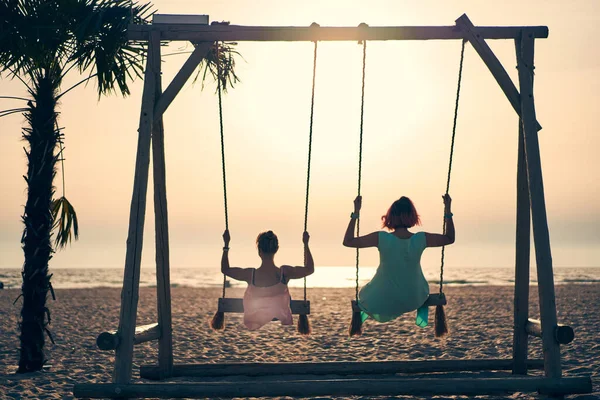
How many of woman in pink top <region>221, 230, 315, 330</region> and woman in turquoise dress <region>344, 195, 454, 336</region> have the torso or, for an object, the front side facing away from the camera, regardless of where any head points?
2

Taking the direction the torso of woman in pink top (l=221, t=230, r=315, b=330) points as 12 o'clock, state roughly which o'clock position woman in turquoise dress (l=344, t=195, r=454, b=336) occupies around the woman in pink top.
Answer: The woman in turquoise dress is roughly at 4 o'clock from the woman in pink top.

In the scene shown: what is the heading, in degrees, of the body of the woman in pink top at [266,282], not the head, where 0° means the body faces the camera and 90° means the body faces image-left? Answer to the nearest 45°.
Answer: approximately 180°

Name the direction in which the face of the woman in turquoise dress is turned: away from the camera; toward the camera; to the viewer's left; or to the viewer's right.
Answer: away from the camera

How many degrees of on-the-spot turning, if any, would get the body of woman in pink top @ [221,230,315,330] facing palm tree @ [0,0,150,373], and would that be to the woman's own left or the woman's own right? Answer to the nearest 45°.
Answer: approximately 45° to the woman's own left

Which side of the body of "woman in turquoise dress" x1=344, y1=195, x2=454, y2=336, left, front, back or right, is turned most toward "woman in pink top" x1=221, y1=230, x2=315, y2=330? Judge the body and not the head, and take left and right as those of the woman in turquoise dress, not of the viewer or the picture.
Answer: left

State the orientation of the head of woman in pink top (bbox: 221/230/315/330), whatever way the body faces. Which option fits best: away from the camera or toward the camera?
away from the camera

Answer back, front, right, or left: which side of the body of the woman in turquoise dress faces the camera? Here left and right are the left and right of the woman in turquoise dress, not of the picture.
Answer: back
